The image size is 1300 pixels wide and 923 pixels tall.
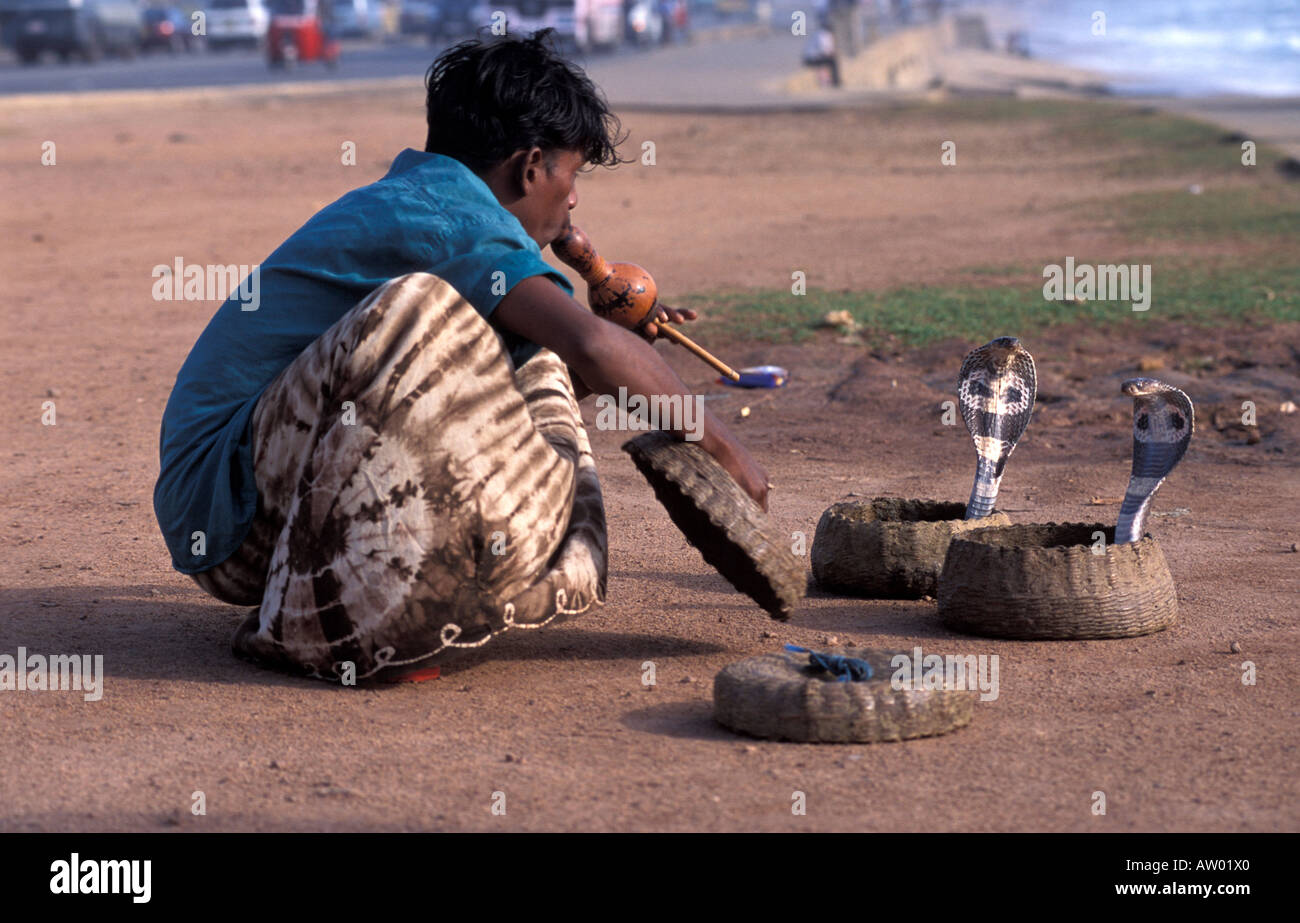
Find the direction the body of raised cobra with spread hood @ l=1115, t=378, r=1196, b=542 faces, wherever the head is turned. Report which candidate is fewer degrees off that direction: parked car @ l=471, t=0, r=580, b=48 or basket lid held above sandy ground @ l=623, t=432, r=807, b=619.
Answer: the basket lid held above sandy ground

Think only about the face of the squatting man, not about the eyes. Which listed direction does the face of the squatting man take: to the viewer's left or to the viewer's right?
to the viewer's right

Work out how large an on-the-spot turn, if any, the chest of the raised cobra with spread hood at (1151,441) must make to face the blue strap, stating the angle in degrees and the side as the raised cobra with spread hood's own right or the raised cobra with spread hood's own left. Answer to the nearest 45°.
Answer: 0° — it already faces it

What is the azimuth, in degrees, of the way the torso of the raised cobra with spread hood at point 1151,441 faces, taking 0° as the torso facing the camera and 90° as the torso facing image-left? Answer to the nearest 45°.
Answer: approximately 45°

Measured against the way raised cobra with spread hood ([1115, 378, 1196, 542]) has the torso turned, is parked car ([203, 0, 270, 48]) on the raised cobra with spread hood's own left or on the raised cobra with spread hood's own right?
on the raised cobra with spread hood's own right
